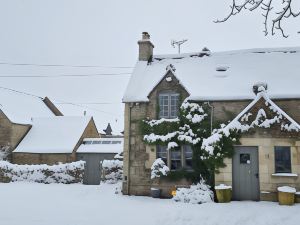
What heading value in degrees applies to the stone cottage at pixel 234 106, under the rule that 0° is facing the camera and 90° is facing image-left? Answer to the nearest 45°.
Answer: approximately 0°

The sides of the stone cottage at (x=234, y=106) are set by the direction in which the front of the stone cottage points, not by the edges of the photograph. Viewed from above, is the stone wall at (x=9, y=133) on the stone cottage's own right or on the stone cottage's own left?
on the stone cottage's own right

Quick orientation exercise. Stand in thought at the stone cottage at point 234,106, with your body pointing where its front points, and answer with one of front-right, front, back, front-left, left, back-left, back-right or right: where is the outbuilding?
back-right

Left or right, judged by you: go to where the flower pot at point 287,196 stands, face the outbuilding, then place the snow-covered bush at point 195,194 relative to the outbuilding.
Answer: left

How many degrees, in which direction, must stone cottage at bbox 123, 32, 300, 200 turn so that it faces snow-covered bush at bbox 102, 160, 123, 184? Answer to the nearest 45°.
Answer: approximately 135° to its right

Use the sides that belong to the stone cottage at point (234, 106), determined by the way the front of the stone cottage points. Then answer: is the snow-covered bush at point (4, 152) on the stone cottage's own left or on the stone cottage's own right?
on the stone cottage's own right
